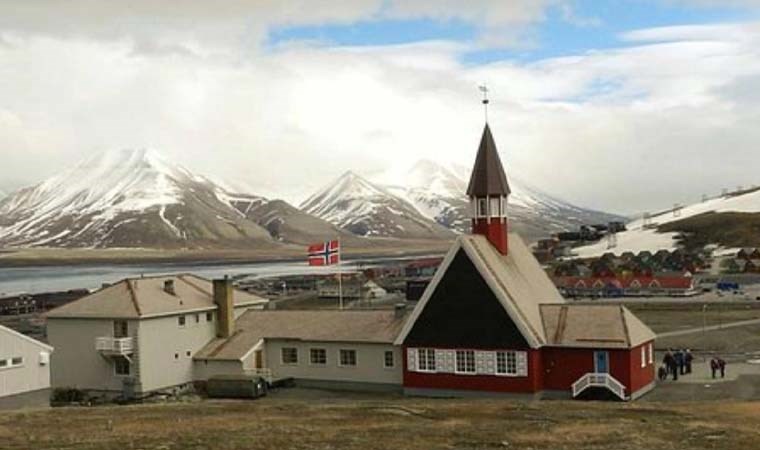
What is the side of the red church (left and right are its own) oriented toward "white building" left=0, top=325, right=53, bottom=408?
right

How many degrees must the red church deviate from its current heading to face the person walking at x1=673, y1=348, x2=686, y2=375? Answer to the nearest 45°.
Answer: approximately 135° to its left

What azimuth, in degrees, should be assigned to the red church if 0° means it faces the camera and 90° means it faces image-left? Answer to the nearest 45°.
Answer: approximately 0°
